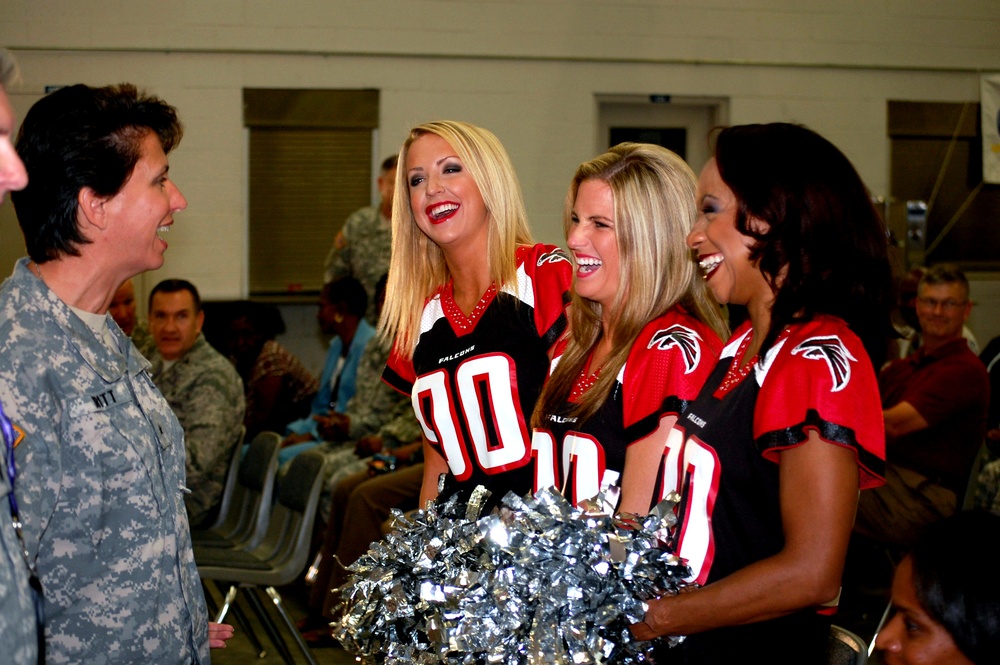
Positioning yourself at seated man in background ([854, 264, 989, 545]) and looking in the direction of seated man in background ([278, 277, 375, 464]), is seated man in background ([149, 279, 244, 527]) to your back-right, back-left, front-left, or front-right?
front-left

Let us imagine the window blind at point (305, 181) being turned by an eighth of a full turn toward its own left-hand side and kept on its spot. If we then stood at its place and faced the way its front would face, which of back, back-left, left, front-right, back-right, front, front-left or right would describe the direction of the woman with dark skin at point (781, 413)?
front-right

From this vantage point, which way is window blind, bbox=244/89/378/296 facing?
toward the camera

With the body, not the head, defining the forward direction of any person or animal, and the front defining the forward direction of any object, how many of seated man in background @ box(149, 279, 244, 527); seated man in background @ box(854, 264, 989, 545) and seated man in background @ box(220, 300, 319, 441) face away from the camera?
0

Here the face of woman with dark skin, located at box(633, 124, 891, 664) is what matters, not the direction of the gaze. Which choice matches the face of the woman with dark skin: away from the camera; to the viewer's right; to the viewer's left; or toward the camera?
to the viewer's left

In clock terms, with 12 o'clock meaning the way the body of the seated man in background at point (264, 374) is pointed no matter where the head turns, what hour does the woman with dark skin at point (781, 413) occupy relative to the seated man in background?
The woman with dark skin is roughly at 10 o'clock from the seated man in background.

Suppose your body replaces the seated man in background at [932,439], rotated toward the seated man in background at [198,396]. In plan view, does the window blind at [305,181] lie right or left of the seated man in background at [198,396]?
right

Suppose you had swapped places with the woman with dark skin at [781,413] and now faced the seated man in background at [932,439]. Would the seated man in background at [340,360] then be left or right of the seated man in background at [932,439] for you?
left

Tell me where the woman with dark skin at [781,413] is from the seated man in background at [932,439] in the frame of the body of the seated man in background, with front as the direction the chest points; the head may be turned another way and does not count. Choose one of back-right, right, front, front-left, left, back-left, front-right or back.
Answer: front-left

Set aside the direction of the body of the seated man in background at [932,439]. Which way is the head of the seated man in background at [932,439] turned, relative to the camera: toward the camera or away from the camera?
toward the camera

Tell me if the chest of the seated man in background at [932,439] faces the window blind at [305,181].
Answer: no
